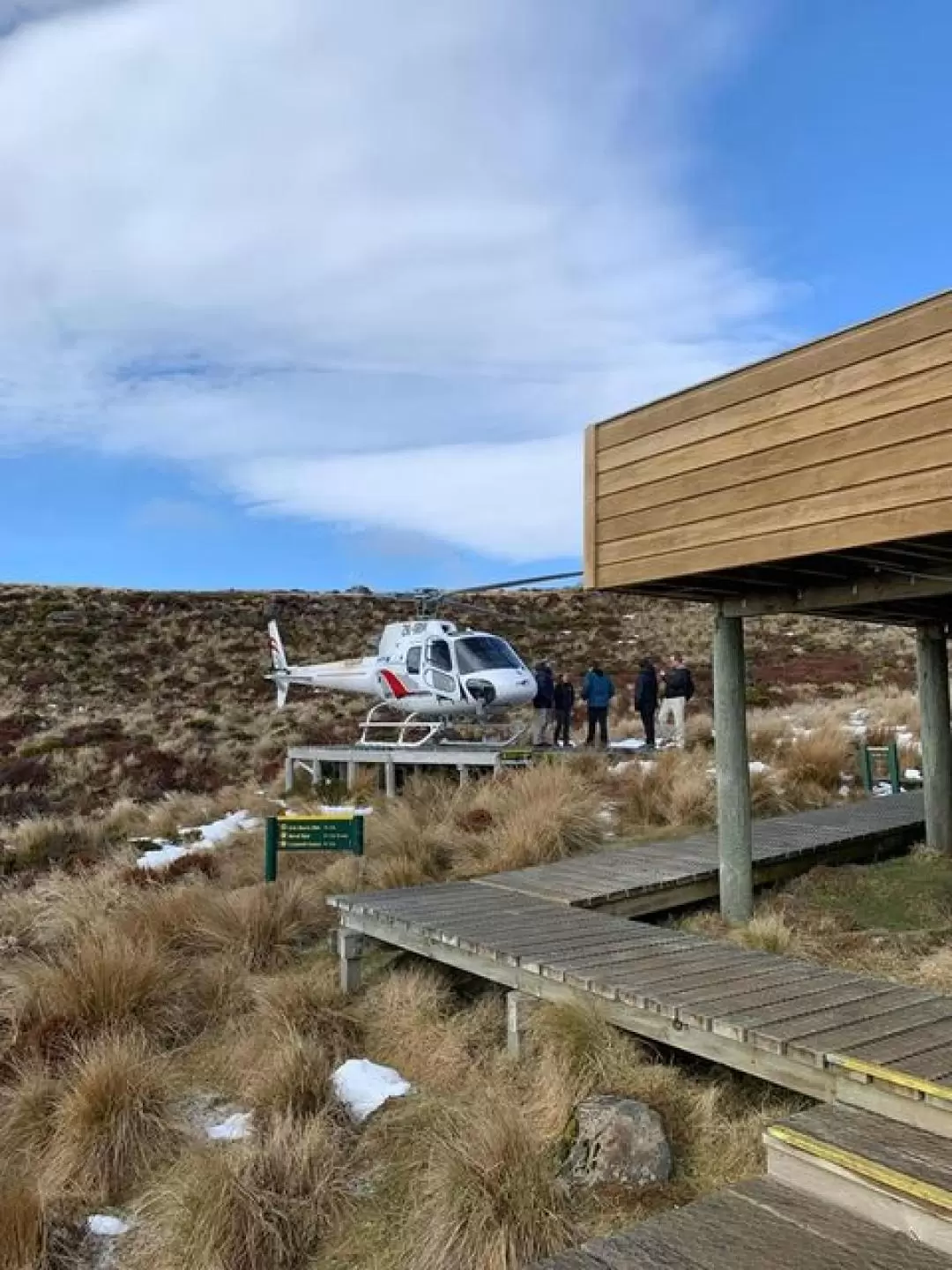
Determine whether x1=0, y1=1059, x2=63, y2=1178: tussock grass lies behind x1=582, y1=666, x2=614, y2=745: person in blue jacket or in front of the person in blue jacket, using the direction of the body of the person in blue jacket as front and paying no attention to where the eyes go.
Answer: behind

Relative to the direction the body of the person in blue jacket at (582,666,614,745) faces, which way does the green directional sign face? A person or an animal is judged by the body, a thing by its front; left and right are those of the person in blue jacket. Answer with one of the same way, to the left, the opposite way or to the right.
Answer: the opposite way

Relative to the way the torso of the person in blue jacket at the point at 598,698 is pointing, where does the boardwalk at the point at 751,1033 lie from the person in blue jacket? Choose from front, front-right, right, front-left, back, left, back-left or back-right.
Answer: back

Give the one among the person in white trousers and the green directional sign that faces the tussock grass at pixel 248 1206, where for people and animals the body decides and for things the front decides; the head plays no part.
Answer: the green directional sign

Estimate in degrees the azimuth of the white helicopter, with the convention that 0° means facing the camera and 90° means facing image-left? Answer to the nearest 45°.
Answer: approximately 315°

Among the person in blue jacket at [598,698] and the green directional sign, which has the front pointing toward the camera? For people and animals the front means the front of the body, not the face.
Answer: the green directional sign

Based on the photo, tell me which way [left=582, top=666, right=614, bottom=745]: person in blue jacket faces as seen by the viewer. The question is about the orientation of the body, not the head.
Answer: away from the camera

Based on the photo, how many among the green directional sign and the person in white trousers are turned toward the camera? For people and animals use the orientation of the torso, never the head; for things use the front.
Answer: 1

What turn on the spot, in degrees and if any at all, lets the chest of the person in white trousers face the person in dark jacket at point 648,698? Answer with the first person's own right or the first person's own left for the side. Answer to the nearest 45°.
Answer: approximately 45° to the first person's own left

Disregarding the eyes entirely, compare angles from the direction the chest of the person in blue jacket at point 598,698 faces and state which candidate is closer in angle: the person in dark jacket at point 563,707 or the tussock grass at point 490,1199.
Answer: the person in dark jacket

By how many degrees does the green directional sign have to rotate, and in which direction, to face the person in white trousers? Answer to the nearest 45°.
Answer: approximately 135° to its left

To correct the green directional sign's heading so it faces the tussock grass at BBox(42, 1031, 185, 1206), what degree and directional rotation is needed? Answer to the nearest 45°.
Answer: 0° — it already faces it

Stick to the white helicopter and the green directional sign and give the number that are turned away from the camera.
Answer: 0

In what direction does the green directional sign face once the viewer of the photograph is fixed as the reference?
facing the viewer
